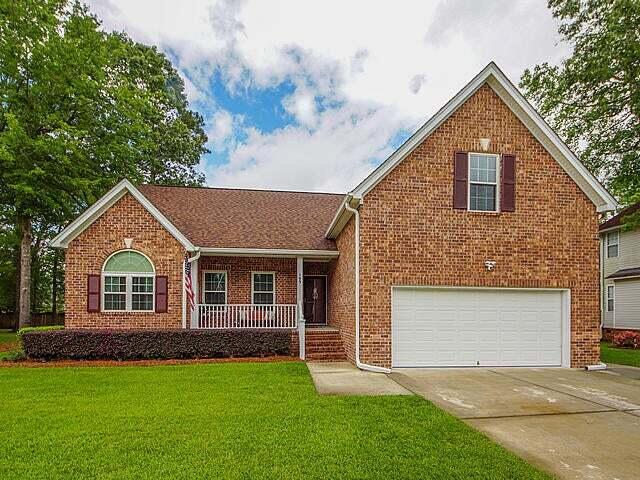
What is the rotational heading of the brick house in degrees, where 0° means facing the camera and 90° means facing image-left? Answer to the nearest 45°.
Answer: approximately 0°

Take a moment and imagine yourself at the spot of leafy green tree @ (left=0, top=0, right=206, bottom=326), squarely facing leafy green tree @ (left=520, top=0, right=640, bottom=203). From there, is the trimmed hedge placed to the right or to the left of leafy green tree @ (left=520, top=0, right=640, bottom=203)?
right

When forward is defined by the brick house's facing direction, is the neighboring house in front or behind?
behind

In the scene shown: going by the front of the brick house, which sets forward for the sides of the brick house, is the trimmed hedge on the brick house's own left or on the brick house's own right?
on the brick house's own right
